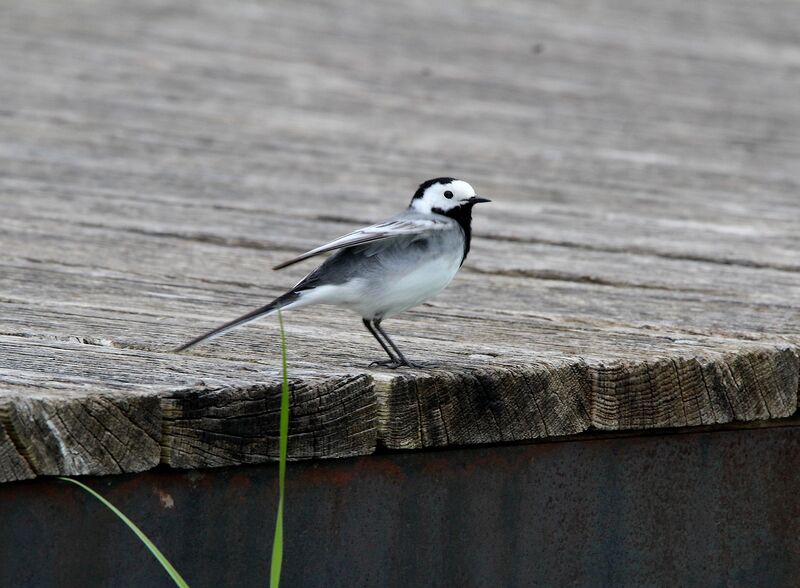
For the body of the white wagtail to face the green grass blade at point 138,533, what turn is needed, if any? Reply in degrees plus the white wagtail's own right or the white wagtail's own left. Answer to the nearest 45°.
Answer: approximately 135° to the white wagtail's own right

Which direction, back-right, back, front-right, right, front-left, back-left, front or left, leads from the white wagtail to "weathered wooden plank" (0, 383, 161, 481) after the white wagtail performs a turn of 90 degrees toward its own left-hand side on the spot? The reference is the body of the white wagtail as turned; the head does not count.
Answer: back-left

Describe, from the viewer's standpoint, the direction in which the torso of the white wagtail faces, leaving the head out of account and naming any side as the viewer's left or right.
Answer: facing to the right of the viewer
